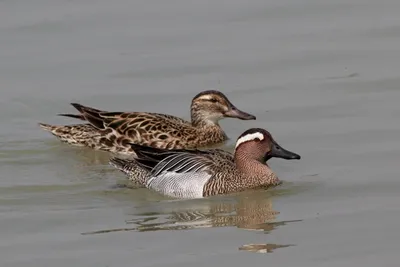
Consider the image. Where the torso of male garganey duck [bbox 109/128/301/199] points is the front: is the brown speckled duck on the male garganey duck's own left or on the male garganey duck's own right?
on the male garganey duck's own left

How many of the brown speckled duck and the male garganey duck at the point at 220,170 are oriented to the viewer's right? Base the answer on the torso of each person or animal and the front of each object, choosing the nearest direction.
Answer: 2

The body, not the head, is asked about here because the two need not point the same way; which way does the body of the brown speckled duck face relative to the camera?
to the viewer's right

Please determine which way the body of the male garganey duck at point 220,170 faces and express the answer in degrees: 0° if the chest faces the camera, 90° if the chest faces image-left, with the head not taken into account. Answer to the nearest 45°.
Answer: approximately 270°

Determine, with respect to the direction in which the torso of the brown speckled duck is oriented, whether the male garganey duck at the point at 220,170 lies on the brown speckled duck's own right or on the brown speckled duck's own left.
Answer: on the brown speckled duck's own right
